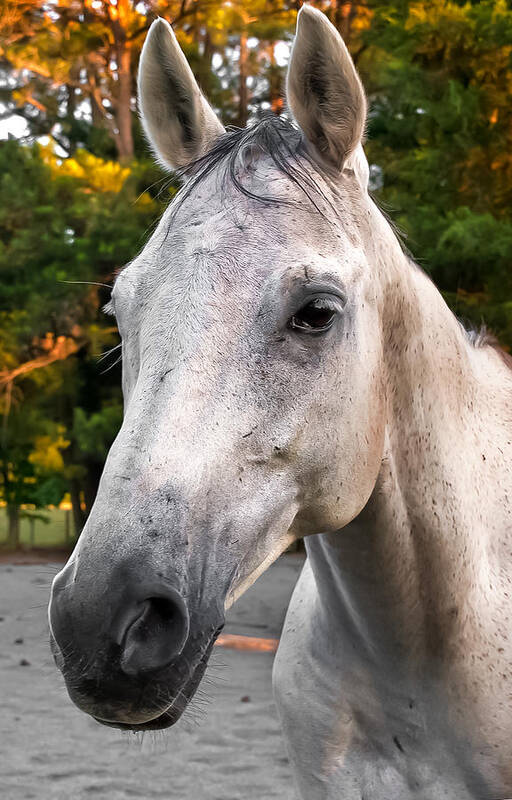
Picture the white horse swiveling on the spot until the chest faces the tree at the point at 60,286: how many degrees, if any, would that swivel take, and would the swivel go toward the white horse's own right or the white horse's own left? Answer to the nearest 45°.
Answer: approximately 135° to the white horse's own right

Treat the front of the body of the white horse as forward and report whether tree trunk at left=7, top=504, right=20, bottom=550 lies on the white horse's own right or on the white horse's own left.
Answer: on the white horse's own right

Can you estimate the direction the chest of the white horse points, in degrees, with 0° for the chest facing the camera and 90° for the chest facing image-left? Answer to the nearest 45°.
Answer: approximately 45°
